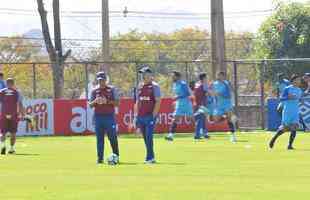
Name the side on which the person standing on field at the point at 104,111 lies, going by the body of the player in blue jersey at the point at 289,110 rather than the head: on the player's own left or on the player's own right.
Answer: on the player's own right

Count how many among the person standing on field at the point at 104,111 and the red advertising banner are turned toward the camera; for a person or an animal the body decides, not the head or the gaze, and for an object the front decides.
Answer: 2

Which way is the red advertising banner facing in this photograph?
toward the camera

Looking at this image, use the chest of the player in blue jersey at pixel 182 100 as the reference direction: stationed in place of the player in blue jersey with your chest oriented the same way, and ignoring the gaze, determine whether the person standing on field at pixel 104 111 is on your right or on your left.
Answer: on your left

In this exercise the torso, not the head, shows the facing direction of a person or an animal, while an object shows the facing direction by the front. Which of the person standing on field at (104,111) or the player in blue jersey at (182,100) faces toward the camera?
the person standing on field

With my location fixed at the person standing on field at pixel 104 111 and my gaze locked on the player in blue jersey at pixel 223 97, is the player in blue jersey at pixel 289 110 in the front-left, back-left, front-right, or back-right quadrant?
front-right

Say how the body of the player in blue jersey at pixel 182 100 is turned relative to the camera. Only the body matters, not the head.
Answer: to the viewer's left

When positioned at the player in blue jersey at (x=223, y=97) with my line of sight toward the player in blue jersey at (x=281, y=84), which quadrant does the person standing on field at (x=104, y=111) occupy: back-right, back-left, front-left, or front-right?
back-right

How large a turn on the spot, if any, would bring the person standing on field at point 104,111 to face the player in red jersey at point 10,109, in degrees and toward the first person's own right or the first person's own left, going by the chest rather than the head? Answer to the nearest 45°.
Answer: approximately 135° to the first person's own right

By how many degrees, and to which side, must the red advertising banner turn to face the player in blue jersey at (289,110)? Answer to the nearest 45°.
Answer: approximately 45° to its left

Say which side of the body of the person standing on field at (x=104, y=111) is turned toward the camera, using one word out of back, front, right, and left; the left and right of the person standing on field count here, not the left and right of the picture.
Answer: front
